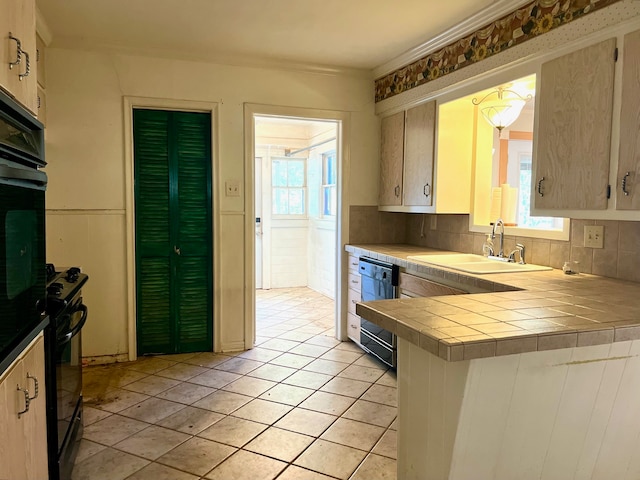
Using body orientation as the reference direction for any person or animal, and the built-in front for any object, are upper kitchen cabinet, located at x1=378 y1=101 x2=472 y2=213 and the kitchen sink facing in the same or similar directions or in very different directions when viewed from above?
same or similar directions

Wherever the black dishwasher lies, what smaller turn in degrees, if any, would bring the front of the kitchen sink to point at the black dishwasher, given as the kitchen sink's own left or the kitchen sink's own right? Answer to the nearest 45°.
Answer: approximately 45° to the kitchen sink's own right

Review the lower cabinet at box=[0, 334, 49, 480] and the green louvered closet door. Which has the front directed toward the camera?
the green louvered closet door

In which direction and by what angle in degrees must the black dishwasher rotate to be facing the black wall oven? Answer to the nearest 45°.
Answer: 0° — it already faces it

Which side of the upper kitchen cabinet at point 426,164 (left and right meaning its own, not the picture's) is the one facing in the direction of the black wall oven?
front

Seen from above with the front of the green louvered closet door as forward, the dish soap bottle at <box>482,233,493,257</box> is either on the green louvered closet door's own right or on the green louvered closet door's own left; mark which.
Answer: on the green louvered closet door's own left

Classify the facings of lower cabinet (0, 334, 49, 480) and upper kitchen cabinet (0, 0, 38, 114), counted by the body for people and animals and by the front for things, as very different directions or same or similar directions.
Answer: same or similar directions

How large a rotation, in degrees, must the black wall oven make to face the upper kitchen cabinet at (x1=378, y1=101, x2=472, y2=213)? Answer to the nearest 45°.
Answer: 0° — it already faces it

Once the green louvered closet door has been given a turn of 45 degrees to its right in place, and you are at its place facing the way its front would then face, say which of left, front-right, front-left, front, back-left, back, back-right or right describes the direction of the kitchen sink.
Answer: left

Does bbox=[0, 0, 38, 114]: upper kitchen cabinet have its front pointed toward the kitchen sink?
yes

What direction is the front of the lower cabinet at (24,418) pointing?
to the viewer's right

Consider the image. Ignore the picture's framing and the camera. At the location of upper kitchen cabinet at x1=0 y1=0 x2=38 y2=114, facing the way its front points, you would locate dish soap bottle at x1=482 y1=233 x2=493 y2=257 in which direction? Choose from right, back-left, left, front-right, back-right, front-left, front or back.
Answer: front

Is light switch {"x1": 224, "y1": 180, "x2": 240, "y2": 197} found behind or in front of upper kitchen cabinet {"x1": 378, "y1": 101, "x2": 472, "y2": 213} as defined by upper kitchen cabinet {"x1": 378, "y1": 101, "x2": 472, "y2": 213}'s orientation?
in front

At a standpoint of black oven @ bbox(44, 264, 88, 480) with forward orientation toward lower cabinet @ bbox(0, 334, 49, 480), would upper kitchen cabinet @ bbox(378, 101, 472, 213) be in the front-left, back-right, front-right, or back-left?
back-left

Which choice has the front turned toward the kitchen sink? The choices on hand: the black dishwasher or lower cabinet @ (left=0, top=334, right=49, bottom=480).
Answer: the lower cabinet

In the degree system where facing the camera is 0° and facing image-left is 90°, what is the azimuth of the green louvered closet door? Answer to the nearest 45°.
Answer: approximately 0°

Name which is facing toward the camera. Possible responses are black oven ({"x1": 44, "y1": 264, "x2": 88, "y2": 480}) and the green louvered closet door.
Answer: the green louvered closet door

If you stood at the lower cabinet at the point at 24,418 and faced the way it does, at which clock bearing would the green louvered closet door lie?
The green louvered closet door is roughly at 10 o'clock from the lower cabinet.

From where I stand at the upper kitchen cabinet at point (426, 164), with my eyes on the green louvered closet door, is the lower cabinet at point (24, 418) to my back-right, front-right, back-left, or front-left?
front-left
